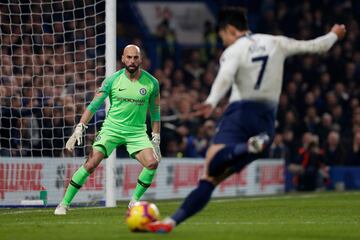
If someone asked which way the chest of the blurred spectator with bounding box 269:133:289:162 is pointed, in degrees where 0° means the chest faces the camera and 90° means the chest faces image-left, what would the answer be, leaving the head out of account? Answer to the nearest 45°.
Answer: approximately 0°

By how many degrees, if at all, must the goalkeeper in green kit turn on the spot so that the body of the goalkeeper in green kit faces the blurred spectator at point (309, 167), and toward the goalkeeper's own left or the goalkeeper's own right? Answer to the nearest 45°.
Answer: approximately 135° to the goalkeeper's own left

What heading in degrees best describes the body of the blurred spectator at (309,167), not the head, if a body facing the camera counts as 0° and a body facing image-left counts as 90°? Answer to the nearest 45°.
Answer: approximately 0°

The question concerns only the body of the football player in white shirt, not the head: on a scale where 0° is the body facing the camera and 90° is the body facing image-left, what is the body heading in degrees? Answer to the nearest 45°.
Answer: approximately 135°

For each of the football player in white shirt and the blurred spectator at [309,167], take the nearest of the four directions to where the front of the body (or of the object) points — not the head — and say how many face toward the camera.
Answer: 1
